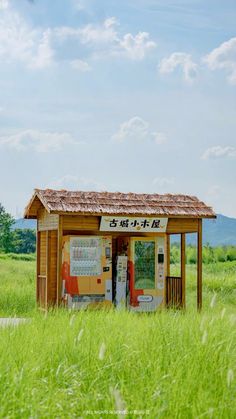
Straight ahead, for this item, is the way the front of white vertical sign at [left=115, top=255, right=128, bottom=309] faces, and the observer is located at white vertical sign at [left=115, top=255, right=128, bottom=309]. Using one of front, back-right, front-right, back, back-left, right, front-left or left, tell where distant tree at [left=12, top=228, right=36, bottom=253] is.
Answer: back

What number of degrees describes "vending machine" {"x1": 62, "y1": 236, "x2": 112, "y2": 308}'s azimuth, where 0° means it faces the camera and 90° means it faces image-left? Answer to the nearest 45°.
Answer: approximately 0°

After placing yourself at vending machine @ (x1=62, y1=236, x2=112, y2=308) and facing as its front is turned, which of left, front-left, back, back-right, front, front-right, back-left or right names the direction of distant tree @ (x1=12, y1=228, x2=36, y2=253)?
back

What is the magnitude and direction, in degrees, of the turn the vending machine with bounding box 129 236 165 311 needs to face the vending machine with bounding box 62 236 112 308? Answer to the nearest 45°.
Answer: approximately 45° to its right

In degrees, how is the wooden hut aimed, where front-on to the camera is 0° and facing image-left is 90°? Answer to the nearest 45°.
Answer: approximately 0°

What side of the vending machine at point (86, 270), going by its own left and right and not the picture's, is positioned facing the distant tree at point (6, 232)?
back

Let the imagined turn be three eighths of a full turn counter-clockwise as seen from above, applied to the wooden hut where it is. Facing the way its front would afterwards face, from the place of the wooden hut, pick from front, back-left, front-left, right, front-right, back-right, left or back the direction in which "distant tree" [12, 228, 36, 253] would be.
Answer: front-left
